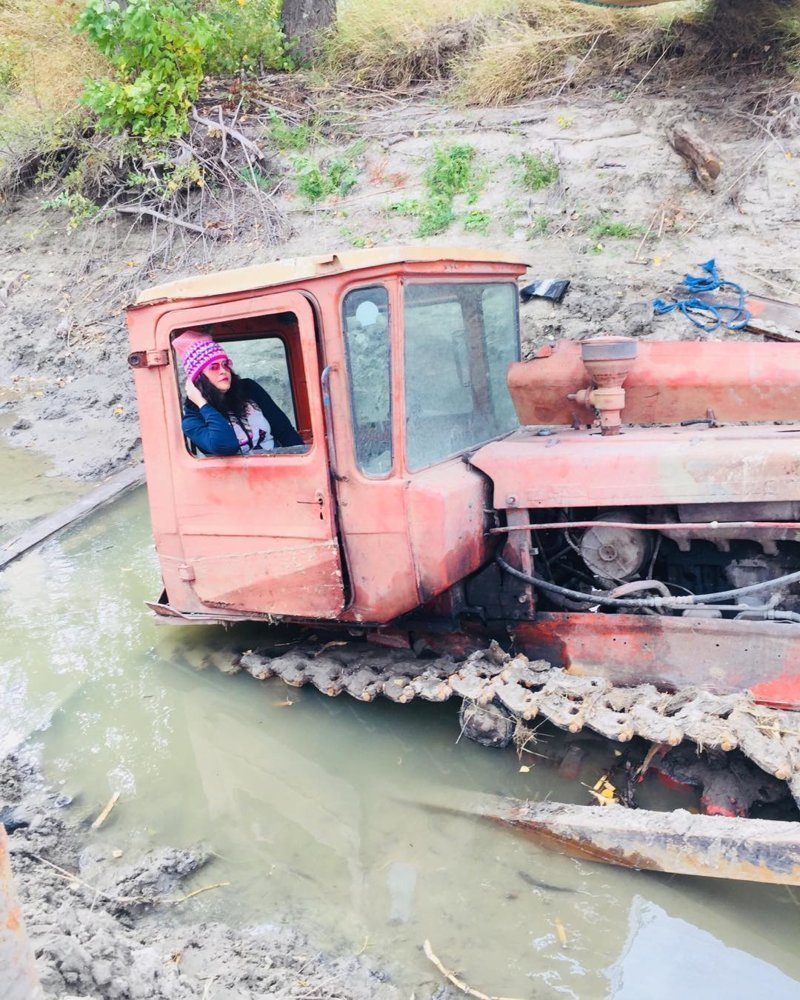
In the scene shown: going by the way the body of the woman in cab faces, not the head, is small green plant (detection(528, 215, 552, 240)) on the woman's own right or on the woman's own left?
on the woman's own left

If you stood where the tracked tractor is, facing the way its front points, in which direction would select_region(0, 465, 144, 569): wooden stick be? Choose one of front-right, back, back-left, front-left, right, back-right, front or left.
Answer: back

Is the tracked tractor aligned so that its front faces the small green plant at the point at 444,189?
no

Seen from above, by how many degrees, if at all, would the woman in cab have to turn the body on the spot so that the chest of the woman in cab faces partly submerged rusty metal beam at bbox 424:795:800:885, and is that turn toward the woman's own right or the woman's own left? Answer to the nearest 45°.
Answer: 0° — they already face it

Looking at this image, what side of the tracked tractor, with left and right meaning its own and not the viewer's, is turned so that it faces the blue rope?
left

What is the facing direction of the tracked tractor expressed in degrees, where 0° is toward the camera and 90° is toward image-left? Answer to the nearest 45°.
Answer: approximately 315°

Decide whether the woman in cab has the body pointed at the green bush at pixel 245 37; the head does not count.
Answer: no

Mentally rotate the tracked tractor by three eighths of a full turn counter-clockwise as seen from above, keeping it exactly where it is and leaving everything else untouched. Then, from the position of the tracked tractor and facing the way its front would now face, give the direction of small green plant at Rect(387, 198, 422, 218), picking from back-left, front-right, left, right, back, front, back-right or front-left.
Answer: front

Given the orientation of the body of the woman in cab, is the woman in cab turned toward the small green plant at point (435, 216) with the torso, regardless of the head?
no

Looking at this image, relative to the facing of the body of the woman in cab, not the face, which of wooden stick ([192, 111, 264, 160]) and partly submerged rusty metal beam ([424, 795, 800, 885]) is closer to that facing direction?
the partly submerged rusty metal beam

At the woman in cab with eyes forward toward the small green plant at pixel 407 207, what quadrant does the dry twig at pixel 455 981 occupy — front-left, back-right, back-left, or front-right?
back-right

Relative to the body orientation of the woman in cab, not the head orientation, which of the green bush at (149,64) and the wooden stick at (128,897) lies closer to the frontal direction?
the wooden stick

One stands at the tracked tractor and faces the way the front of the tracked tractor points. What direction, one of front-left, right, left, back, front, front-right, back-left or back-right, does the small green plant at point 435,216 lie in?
back-left

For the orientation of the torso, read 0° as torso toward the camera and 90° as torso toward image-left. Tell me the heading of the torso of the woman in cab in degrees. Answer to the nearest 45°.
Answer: approximately 315°
